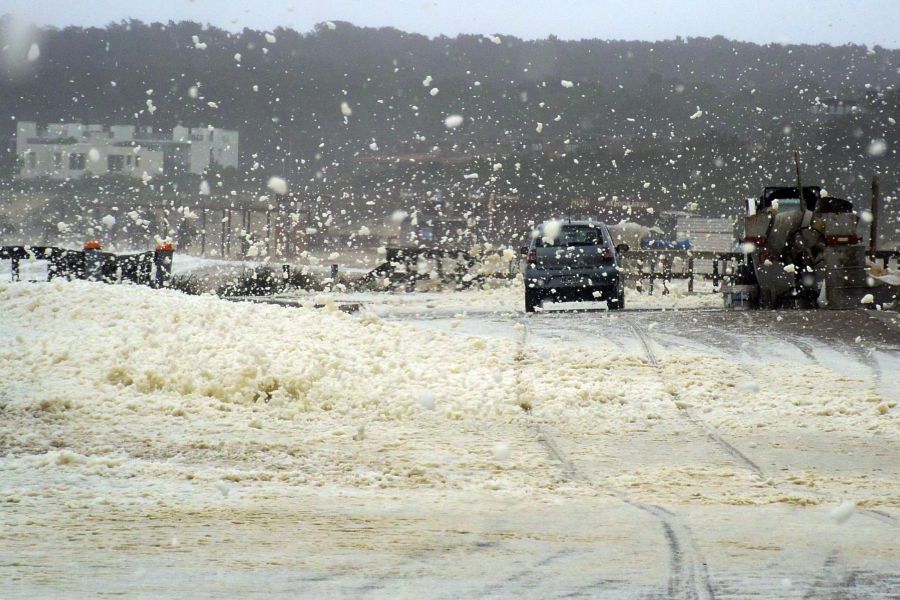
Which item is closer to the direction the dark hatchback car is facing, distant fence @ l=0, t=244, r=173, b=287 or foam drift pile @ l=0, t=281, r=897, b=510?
the distant fence

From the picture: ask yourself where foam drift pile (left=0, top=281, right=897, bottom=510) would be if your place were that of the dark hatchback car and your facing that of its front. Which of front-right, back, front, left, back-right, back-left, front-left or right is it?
back

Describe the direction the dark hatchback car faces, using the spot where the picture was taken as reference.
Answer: facing away from the viewer

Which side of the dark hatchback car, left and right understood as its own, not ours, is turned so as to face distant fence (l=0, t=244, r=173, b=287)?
left
